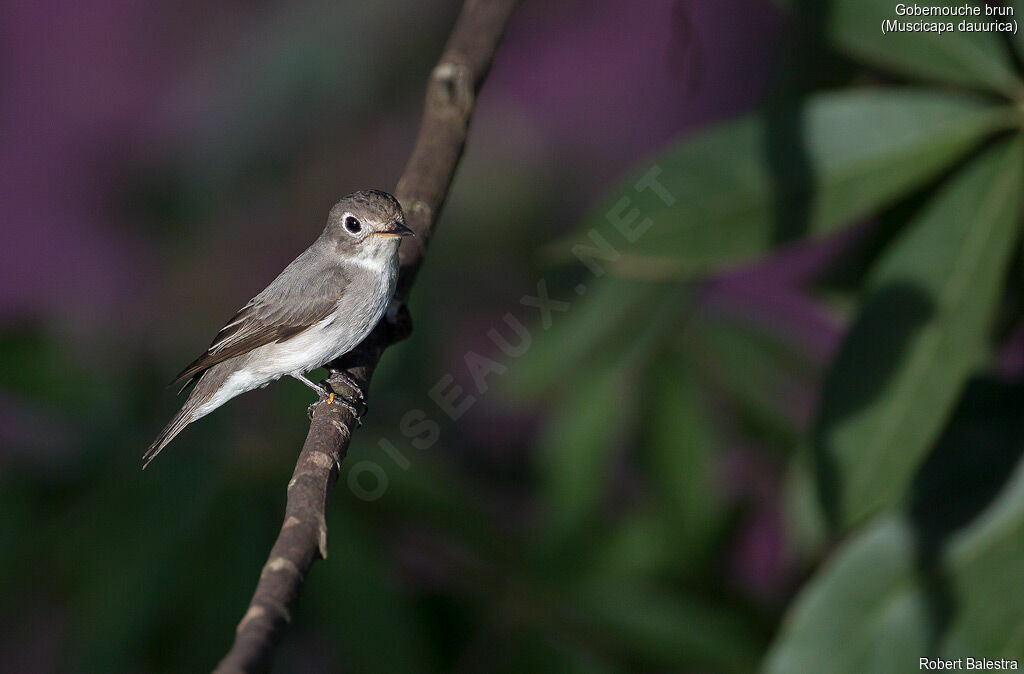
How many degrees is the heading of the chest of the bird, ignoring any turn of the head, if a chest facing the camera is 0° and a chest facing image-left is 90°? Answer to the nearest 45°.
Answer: approximately 270°

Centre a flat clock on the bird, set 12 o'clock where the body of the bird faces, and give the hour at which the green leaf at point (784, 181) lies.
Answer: The green leaf is roughly at 11 o'clock from the bird.
